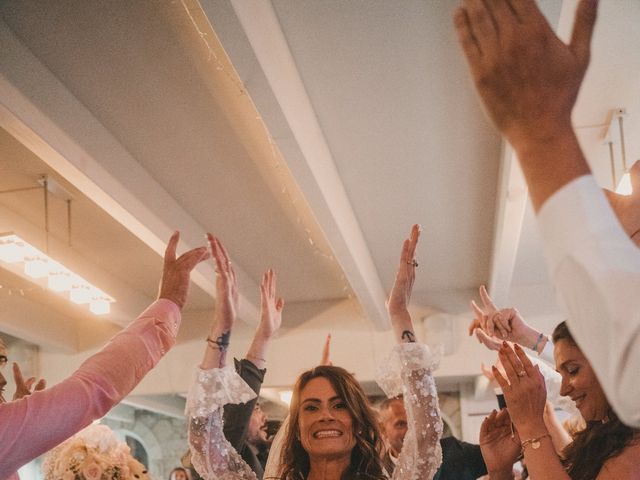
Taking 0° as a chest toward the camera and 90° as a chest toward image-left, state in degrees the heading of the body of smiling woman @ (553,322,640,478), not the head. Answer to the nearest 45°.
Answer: approximately 90°

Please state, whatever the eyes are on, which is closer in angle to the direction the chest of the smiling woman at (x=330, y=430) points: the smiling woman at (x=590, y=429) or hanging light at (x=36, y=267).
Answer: the smiling woman

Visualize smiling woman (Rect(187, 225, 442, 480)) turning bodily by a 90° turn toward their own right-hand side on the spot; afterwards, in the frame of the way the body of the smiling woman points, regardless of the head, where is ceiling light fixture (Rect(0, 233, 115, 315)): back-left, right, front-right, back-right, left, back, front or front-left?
front-right

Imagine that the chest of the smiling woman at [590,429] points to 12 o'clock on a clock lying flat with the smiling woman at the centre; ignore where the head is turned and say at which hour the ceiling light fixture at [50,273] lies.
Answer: The ceiling light fixture is roughly at 1 o'clock from the smiling woman.

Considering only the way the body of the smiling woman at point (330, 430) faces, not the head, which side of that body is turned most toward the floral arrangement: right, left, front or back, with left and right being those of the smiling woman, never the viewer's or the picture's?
right

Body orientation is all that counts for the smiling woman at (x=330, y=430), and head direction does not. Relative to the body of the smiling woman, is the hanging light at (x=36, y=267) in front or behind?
behind

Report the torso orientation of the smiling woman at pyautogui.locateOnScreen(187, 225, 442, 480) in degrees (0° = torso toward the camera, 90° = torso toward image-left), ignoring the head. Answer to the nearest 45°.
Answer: approximately 0°

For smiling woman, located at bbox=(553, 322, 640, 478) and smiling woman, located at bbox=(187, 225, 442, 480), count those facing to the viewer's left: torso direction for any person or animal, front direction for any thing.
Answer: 1

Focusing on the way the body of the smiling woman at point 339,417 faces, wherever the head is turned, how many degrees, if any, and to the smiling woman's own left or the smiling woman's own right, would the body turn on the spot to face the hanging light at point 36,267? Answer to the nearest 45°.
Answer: approximately 135° to the smiling woman's own right

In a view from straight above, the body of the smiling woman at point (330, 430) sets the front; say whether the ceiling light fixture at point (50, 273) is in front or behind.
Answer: behind
